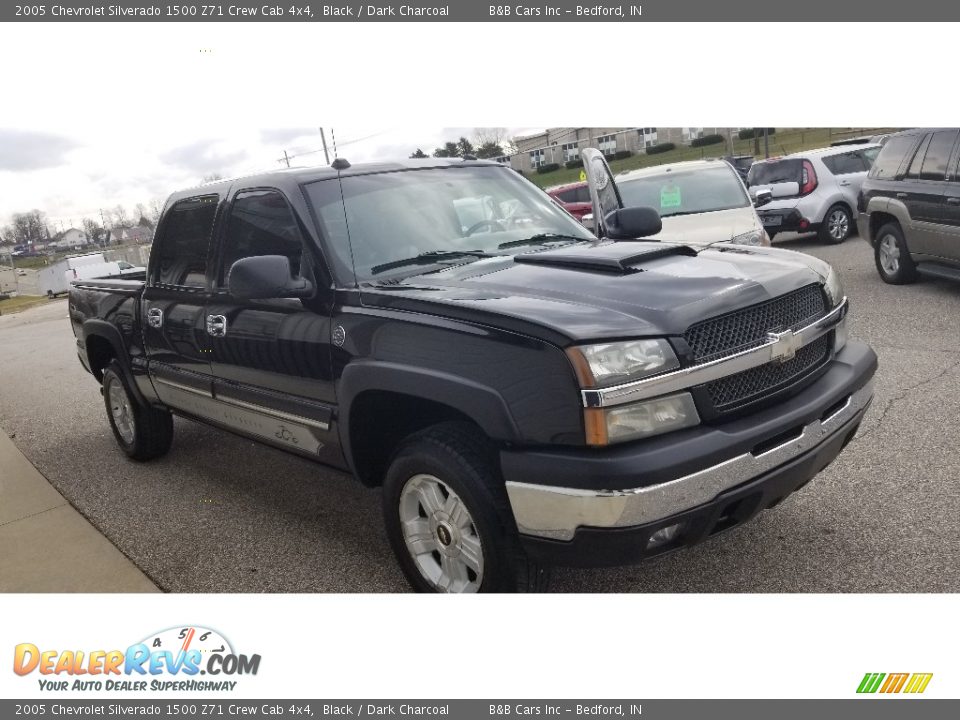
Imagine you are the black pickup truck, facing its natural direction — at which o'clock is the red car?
The red car is roughly at 8 o'clock from the black pickup truck.

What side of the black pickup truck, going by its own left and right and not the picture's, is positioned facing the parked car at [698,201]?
left

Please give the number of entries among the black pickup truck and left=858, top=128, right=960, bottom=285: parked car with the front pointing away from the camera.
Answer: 0

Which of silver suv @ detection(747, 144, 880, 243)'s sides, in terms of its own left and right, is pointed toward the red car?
left

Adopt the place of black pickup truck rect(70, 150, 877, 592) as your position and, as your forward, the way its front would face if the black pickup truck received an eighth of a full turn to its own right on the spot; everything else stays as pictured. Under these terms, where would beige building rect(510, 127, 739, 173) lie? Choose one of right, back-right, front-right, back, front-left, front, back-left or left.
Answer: back

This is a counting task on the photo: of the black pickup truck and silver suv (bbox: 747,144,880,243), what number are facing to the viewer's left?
0

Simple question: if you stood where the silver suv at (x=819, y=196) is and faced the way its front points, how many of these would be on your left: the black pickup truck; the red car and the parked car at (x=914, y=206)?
1

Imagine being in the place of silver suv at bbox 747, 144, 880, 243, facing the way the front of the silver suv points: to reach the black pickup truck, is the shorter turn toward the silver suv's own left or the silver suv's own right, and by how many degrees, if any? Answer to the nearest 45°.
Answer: approximately 135° to the silver suv's own right

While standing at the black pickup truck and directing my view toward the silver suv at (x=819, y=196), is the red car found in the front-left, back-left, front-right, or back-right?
front-left

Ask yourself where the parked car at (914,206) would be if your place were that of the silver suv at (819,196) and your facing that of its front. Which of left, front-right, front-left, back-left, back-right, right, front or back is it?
back-right

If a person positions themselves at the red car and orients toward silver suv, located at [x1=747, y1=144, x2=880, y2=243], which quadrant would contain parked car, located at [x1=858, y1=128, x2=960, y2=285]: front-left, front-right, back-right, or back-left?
front-right

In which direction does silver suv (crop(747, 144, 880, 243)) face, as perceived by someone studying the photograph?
facing away from the viewer and to the right of the viewer

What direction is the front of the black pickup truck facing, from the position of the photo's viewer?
facing the viewer and to the right of the viewer
